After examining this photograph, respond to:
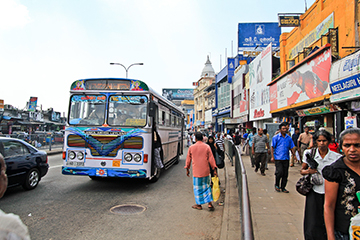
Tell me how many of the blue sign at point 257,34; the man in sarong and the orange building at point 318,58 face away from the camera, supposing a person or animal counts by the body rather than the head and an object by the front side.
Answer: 1

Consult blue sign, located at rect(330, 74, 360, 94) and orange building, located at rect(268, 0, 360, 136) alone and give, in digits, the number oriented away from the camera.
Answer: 0

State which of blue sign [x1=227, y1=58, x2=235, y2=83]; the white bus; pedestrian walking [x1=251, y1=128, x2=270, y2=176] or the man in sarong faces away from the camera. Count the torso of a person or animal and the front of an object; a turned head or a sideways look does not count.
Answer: the man in sarong

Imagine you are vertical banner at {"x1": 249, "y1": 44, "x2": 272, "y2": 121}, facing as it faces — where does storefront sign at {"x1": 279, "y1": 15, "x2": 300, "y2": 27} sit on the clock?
The storefront sign is roughly at 10 o'clock from the vertical banner.

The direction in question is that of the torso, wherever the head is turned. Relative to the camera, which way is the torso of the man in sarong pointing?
away from the camera

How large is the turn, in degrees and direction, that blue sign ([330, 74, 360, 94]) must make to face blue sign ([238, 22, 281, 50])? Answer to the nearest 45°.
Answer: approximately 90° to its right

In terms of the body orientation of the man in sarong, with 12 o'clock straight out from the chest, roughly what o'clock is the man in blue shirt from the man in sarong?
The man in blue shirt is roughly at 2 o'clock from the man in sarong.

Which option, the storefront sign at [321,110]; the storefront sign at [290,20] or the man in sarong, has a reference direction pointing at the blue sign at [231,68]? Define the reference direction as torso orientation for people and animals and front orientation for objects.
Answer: the man in sarong
